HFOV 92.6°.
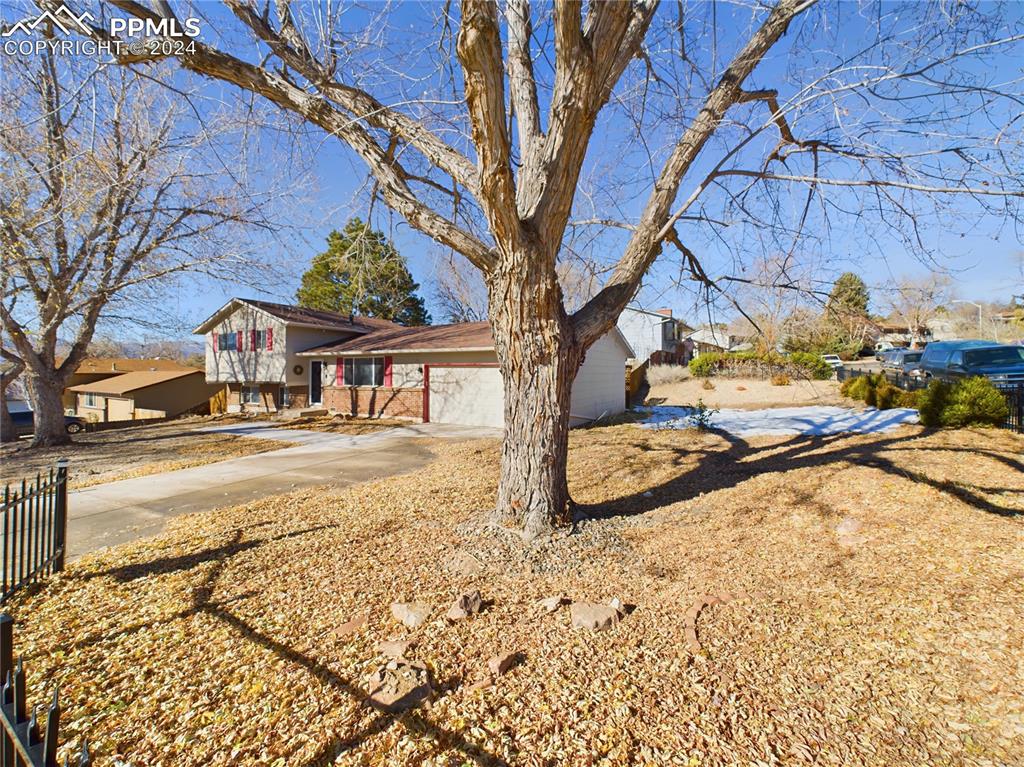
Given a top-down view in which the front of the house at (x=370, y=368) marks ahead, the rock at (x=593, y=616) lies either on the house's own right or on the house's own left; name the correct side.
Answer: on the house's own left

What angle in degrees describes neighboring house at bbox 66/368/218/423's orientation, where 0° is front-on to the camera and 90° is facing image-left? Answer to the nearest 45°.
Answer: approximately 45°

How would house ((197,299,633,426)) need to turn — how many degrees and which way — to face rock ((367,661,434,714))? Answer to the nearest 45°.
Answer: approximately 45° to its left

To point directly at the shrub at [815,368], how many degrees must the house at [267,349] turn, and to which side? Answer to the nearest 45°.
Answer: approximately 135° to its left

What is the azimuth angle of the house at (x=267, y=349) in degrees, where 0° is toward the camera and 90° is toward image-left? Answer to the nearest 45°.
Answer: approximately 45°

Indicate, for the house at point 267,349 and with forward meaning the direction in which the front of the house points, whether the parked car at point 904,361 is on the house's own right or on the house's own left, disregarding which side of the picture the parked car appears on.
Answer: on the house's own left

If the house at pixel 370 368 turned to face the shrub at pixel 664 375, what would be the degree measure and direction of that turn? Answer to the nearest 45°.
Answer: approximately 135° to its left

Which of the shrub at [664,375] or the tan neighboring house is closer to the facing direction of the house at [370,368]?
the tan neighboring house

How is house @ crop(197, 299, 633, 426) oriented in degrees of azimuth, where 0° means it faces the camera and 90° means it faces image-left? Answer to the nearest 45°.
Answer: approximately 45°

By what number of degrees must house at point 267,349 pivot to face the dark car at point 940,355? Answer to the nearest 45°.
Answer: approximately 90° to its left

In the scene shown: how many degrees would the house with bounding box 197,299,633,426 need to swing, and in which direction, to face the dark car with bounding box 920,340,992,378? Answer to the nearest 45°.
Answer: approximately 90° to its left

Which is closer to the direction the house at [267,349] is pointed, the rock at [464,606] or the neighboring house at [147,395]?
the rock
